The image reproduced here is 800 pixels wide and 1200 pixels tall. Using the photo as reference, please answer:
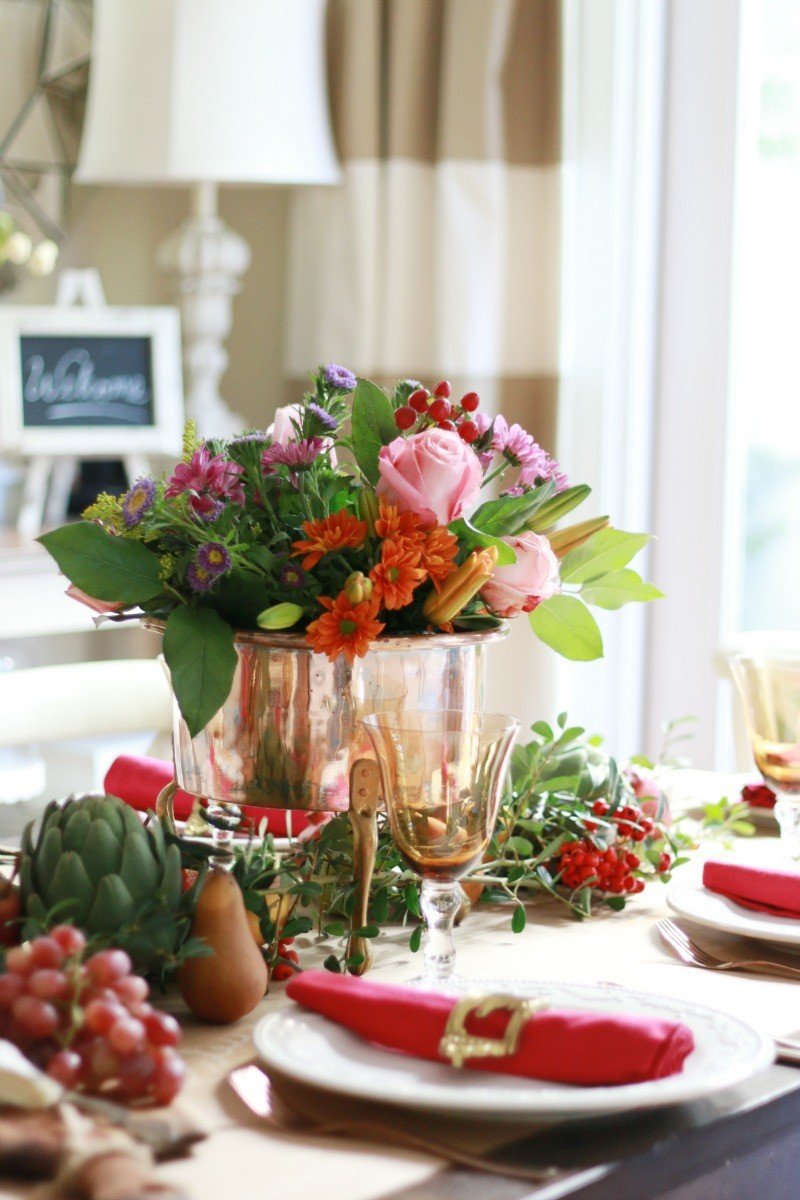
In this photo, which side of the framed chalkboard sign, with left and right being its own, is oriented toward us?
front

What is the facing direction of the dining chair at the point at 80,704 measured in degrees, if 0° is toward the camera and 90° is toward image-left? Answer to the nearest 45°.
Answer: approximately 0°

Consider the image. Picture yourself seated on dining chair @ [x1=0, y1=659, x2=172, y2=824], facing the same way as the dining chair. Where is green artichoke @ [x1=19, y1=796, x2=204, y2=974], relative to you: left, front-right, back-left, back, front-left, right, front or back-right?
front

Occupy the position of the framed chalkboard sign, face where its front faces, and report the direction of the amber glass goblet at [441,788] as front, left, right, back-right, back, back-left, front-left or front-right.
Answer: front

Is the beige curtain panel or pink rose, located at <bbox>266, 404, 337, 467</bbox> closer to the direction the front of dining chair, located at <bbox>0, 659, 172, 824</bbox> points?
the pink rose

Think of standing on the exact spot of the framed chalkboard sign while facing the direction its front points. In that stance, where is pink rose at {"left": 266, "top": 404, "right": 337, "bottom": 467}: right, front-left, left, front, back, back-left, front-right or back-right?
front

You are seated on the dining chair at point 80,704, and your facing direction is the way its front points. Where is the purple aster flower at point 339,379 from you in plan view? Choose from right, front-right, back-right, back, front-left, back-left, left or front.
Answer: front

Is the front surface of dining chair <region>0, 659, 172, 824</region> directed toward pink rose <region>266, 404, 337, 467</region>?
yes

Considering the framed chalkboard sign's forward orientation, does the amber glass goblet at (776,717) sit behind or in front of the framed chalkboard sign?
in front

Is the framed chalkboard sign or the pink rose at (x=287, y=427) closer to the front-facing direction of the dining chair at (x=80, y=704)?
the pink rose

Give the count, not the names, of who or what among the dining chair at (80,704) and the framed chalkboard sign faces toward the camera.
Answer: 2

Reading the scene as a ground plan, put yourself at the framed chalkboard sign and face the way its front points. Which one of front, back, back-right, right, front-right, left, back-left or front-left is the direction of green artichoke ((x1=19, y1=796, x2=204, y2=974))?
front

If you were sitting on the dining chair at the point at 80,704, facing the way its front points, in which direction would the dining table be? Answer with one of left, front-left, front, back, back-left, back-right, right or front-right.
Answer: front

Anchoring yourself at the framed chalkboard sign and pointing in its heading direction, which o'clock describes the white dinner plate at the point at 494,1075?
The white dinner plate is roughly at 12 o'clock from the framed chalkboard sign.

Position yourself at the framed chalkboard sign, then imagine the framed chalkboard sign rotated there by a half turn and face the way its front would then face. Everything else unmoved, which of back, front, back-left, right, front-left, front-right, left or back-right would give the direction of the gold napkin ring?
back

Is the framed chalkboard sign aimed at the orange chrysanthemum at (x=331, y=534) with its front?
yes

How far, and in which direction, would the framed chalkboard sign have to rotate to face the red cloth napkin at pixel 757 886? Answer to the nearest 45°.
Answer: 0° — it already faces it
